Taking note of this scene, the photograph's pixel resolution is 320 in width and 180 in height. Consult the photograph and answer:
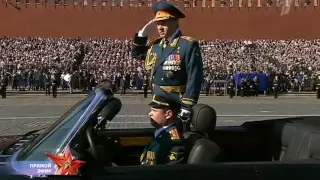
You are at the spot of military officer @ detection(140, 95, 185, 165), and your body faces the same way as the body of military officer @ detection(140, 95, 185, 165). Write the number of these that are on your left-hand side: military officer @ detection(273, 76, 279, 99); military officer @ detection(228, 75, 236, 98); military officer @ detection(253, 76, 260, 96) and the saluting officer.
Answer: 0

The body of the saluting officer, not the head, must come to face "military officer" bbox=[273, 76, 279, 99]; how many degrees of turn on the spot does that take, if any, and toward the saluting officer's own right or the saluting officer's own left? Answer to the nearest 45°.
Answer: approximately 135° to the saluting officer's own right

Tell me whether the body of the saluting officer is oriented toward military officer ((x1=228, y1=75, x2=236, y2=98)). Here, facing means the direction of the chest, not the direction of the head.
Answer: no

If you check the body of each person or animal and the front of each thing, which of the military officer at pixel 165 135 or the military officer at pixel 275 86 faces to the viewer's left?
the military officer at pixel 165 135

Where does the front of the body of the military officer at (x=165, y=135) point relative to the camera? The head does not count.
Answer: to the viewer's left

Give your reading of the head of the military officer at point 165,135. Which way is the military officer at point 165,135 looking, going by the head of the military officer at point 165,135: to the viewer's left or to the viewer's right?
to the viewer's left

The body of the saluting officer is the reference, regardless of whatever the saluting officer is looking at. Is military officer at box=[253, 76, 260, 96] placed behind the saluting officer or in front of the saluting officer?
behind

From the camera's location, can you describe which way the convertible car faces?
facing to the left of the viewer

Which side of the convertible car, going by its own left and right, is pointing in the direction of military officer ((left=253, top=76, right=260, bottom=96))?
right

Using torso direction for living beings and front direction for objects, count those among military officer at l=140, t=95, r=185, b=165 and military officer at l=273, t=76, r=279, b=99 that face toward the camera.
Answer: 1

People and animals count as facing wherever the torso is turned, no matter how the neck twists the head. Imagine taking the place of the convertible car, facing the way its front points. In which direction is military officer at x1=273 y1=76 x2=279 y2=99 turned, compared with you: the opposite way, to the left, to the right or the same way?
to the left

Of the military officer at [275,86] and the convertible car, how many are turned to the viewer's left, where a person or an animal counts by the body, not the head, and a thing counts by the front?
1

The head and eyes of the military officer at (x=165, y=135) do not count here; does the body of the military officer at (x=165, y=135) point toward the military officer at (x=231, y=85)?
no

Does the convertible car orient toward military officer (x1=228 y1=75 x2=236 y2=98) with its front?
no

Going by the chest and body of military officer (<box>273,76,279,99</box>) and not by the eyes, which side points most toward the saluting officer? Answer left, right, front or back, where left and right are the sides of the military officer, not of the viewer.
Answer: front

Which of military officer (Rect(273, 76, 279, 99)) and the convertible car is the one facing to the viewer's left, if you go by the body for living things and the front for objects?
the convertible car

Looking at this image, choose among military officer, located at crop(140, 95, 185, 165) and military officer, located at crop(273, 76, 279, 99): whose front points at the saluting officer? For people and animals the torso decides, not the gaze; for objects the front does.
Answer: military officer, located at crop(273, 76, 279, 99)

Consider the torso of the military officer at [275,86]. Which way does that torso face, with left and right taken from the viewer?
facing the viewer
